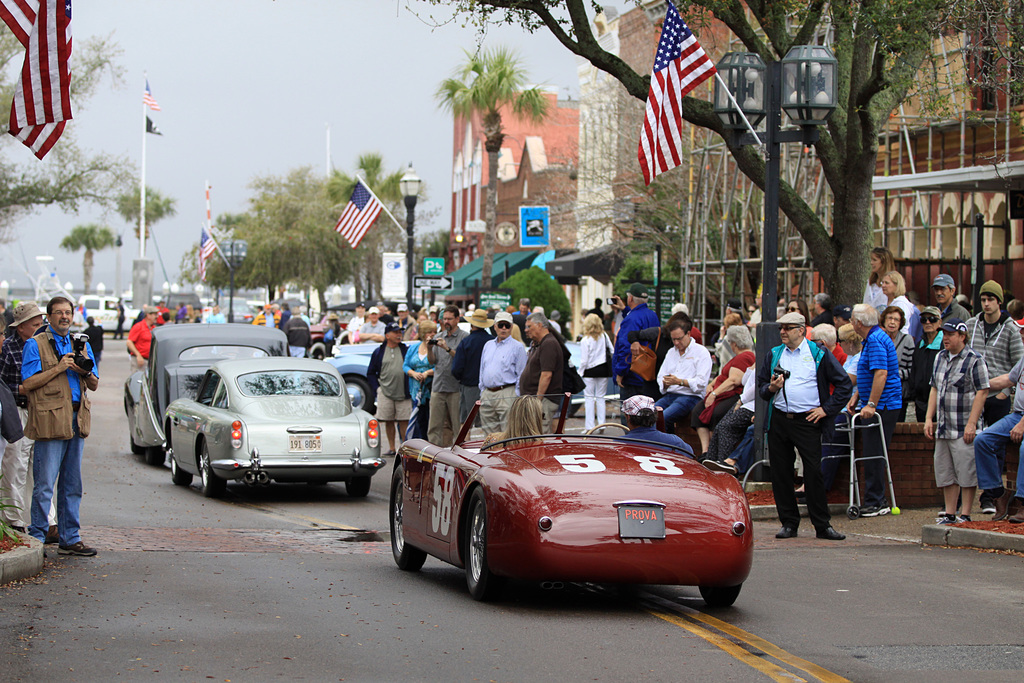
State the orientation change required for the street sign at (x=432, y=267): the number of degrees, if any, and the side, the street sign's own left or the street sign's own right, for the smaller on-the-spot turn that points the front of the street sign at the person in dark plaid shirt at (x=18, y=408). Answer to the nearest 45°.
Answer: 0° — it already faces them

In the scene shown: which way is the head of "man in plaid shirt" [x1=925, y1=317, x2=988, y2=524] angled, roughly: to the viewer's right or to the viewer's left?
to the viewer's left

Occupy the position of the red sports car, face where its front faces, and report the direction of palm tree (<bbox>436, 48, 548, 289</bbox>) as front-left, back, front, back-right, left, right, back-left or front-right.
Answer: front-right

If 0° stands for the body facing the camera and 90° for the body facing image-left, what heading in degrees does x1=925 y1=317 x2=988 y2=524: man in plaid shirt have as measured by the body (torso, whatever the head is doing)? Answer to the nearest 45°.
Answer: approximately 45°

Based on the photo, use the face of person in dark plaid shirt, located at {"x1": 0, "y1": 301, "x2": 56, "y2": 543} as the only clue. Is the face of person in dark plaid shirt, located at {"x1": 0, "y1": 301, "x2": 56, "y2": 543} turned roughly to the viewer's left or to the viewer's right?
to the viewer's right

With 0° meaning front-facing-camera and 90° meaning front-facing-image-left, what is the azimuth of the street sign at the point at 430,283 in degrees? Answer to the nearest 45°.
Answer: approximately 0°

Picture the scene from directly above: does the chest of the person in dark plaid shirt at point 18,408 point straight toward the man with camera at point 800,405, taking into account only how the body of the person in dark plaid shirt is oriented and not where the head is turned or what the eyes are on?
yes

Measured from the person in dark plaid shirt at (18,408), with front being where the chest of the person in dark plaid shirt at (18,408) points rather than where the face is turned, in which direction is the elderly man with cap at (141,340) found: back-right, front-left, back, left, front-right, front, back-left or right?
left

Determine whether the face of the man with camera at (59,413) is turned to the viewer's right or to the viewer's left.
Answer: to the viewer's right
